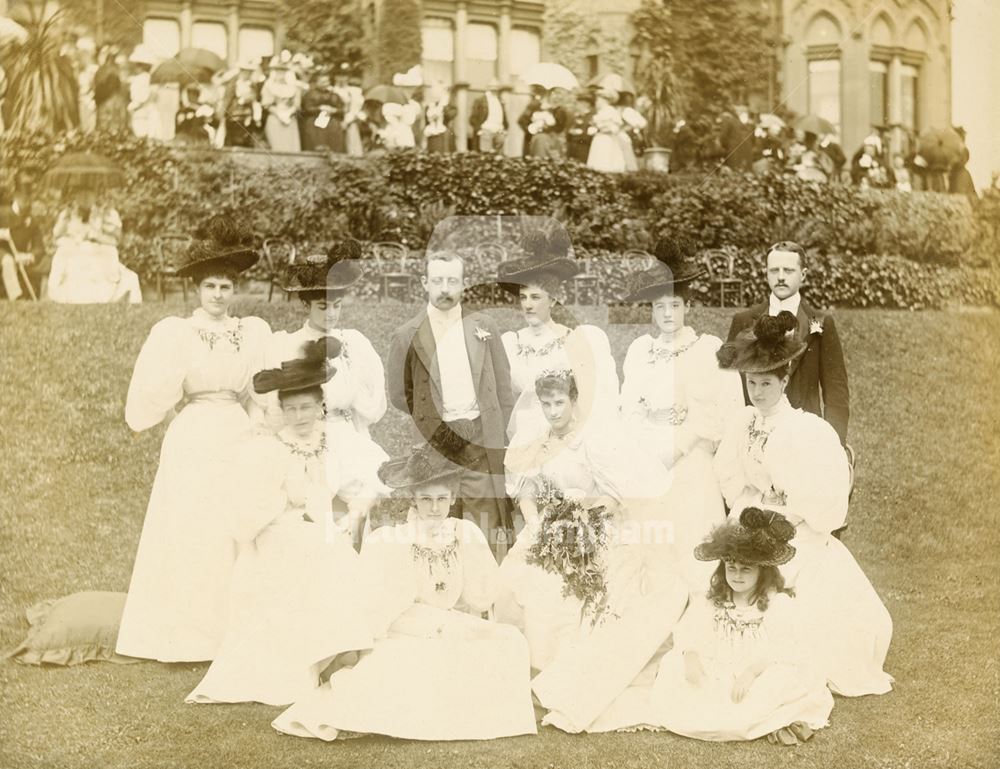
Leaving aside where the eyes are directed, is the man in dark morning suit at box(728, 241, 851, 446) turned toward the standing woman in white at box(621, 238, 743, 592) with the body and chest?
no

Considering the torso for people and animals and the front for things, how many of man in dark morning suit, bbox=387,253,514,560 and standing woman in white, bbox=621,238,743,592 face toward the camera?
2

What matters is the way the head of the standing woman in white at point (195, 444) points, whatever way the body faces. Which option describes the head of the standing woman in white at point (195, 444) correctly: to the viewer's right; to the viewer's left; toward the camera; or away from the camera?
toward the camera

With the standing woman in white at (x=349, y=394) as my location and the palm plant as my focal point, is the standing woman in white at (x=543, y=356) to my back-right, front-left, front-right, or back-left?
back-right

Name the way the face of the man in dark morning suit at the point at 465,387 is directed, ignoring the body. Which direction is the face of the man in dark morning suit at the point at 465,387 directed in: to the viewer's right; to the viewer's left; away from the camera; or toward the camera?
toward the camera

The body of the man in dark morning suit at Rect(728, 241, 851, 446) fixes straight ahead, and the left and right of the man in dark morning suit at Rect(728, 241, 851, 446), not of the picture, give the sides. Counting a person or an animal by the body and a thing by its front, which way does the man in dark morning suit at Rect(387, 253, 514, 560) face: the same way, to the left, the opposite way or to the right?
the same way

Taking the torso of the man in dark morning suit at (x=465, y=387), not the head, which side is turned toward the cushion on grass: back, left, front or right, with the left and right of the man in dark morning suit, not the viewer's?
right

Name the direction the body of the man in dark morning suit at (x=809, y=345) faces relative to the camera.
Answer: toward the camera

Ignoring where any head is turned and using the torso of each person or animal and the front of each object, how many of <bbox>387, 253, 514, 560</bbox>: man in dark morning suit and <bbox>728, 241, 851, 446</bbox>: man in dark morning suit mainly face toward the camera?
2

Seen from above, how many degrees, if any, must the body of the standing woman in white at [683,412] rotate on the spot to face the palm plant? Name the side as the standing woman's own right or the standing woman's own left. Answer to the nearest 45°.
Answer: approximately 90° to the standing woman's own right

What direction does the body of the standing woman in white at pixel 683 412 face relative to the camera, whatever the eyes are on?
toward the camera

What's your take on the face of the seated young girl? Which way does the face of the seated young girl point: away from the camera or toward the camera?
toward the camera
